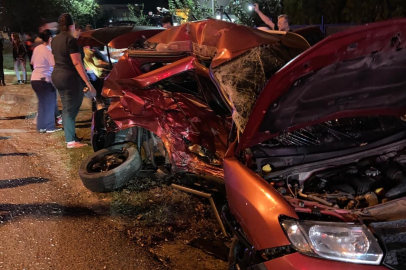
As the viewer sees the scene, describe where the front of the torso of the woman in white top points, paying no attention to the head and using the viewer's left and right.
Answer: facing away from the viewer and to the right of the viewer

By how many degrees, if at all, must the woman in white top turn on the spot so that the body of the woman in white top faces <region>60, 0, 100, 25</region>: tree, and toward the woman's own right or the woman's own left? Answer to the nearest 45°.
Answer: approximately 45° to the woman's own left
